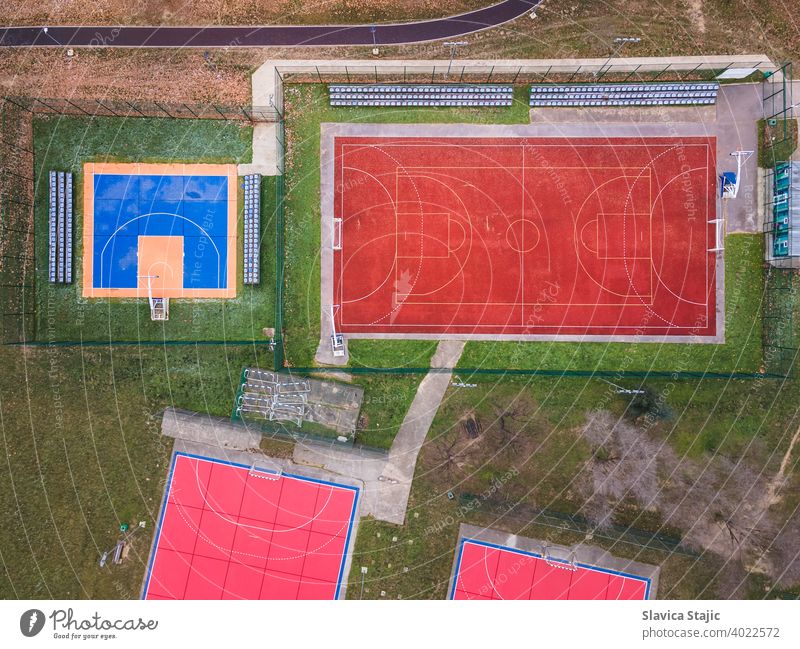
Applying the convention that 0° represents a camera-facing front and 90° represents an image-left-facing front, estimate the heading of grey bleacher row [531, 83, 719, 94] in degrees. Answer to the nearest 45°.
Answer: approximately 0°

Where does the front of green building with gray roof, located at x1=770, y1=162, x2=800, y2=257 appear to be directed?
to the viewer's left

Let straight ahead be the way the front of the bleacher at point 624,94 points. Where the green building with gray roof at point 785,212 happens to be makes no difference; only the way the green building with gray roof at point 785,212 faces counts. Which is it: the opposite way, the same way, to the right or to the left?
to the right

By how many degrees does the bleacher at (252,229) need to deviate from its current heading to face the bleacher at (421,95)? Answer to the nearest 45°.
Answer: approximately 180°

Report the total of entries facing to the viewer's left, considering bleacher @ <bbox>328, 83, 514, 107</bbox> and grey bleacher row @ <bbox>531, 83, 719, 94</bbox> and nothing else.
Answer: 0

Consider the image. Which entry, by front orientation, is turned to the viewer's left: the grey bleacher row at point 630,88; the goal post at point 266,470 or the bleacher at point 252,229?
the bleacher

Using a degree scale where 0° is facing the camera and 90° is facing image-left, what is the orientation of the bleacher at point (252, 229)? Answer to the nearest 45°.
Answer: approximately 90°

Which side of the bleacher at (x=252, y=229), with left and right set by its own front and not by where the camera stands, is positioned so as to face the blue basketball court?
front

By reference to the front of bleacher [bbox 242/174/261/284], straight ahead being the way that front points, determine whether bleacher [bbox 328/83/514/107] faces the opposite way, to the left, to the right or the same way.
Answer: to the left
